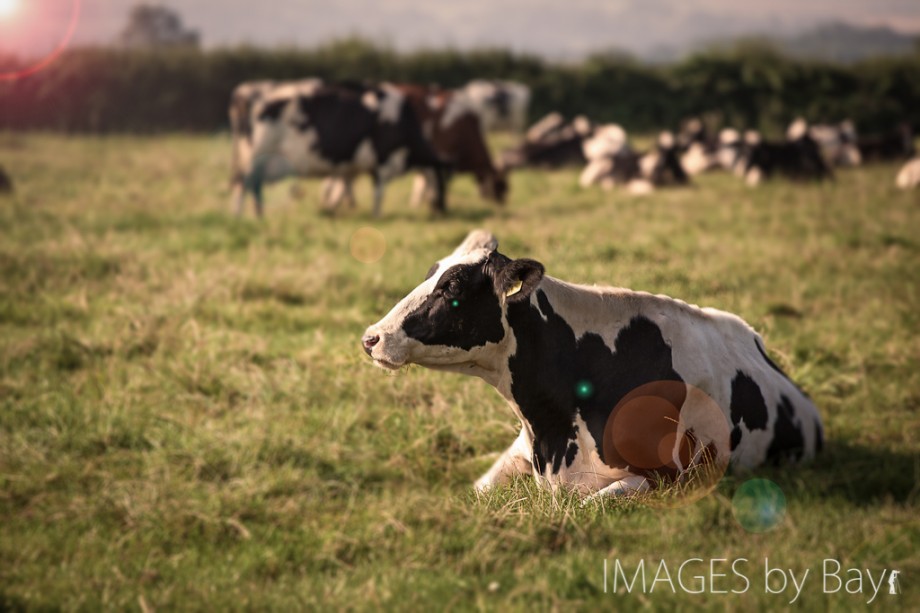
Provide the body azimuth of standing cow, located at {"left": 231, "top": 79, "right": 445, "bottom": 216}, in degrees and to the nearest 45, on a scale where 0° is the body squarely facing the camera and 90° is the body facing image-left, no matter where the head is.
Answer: approximately 270°
